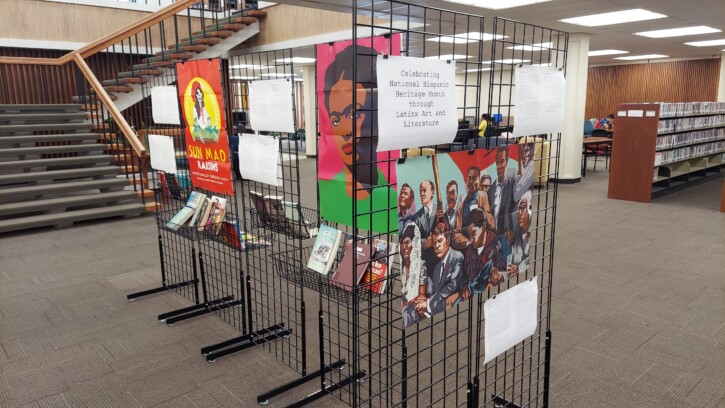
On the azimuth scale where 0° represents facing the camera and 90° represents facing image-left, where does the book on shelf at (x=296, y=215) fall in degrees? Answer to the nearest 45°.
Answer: approximately 45°

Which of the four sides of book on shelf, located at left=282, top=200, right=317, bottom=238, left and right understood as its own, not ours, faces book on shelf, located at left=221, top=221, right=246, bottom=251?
right

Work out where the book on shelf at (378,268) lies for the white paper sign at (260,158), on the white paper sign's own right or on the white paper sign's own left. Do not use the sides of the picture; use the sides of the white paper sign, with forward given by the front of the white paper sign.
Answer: on the white paper sign's own left

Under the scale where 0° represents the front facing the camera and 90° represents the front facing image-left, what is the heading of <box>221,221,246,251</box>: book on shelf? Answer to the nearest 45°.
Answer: approximately 45°

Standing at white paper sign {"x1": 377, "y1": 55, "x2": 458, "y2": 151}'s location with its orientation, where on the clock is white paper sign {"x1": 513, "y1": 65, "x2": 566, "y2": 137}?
white paper sign {"x1": 513, "y1": 65, "x2": 566, "y2": 137} is roughly at 9 o'clock from white paper sign {"x1": 377, "y1": 55, "x2": 458, "y2": 151}.

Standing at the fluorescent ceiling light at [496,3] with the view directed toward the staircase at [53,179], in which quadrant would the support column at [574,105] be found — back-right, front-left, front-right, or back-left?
back-right

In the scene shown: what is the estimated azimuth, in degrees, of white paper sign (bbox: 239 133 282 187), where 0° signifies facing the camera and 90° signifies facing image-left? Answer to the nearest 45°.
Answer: approximately 45°

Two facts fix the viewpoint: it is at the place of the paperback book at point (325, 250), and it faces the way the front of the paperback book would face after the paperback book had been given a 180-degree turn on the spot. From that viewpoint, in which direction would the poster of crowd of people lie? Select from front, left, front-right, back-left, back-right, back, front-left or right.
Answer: right

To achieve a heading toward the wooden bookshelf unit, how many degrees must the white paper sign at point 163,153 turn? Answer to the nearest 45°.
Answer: approximately 135° to its left

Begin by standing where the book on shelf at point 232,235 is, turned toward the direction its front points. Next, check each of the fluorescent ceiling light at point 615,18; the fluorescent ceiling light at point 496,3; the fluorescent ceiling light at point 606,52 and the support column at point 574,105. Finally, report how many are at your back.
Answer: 4

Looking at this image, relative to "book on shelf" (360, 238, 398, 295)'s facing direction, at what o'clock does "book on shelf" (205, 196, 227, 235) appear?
"book on shelf" (205, 196, 227, 235) is roughly at 3 o'clock from "book on shelf" (360, 238, 398, 295).

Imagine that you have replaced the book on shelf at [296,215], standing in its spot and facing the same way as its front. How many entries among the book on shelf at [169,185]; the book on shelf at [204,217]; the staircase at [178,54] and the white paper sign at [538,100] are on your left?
1
